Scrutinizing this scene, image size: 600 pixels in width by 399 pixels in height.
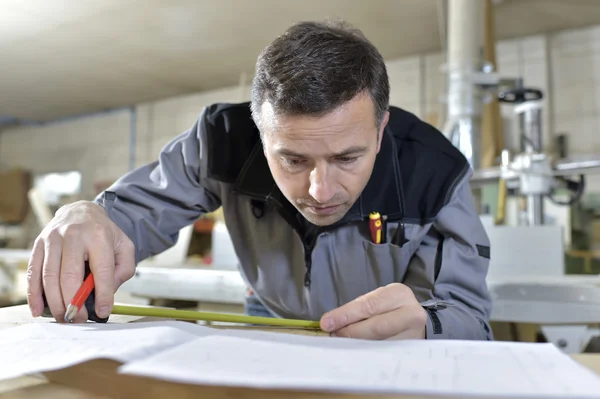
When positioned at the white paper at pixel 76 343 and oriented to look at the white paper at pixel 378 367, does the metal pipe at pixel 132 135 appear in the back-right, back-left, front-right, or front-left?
back-left

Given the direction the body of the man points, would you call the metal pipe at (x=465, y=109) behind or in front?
behind

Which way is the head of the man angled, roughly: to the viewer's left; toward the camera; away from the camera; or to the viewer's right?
toward the camera

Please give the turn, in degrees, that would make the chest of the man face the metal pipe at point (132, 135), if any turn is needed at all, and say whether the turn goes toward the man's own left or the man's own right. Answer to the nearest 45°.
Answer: approximately 180°

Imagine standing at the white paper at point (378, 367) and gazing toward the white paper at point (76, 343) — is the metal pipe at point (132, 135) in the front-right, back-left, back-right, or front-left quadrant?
front-right

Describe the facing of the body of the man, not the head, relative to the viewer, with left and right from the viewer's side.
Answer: facing the viewer

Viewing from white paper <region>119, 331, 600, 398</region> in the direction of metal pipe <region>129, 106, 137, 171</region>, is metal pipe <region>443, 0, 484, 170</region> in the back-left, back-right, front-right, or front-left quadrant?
front-right
